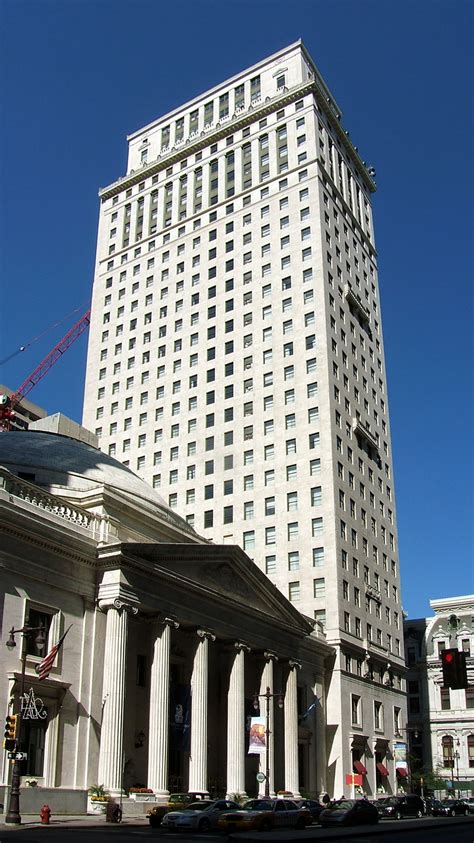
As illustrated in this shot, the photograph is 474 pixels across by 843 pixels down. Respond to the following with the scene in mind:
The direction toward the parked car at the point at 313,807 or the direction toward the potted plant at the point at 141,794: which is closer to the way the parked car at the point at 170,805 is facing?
the potted plant

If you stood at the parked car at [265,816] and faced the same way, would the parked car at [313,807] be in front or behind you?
behind

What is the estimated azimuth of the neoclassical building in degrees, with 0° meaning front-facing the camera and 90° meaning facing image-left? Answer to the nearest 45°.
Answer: approximately 315°

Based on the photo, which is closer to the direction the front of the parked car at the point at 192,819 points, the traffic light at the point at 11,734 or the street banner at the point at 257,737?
the traffic light

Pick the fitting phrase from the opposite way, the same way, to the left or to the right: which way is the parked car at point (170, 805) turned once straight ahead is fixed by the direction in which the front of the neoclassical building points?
to the right

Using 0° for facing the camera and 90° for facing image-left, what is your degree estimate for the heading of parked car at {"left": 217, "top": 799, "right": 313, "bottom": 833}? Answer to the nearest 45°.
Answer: approximately 45°
